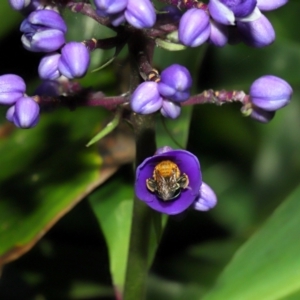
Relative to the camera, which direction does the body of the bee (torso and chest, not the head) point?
away from the camera

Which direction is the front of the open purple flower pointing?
toward the camera
